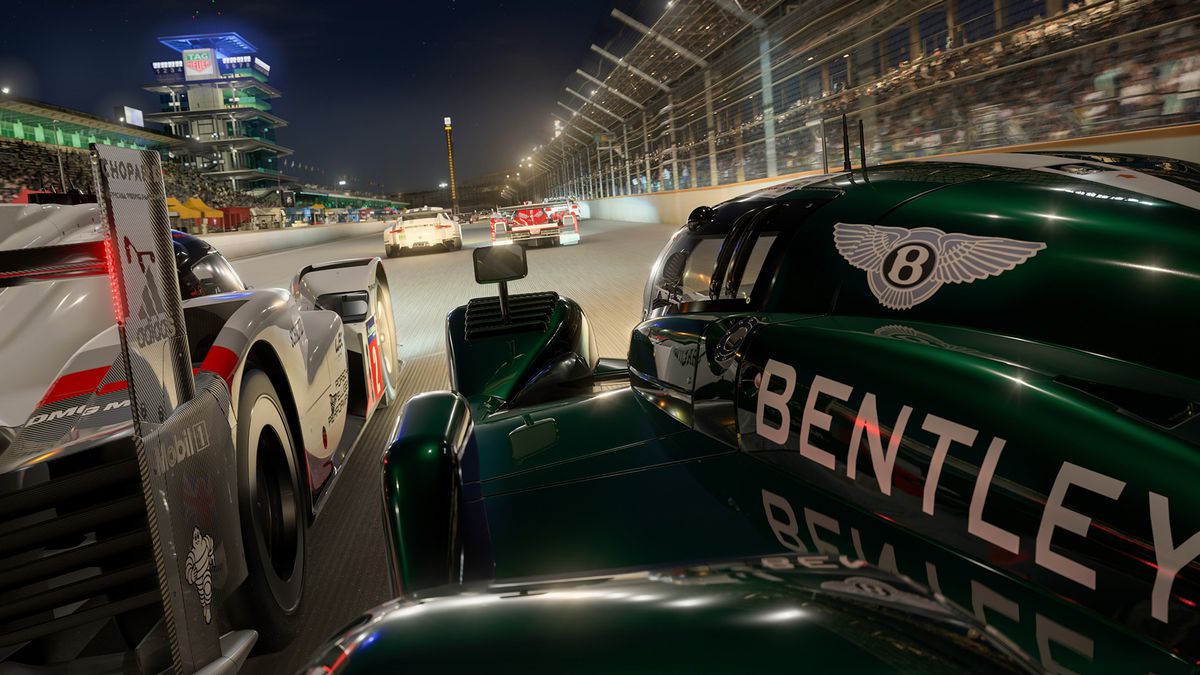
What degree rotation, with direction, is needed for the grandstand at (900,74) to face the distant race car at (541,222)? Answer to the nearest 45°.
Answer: approximately 90° to its right

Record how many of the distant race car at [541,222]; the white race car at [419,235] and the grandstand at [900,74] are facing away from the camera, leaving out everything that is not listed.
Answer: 2

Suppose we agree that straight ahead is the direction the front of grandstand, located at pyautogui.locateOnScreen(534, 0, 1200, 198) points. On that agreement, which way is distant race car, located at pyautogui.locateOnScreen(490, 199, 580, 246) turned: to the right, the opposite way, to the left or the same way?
to the right

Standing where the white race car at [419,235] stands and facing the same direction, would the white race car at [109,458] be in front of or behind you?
behind

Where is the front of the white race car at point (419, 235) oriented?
away from the camera

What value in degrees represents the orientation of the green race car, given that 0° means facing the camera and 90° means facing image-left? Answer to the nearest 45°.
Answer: approximately 135°

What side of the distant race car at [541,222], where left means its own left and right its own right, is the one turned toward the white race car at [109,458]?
back

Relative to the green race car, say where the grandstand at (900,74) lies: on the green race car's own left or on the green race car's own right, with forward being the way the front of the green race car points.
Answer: on the green race car's own right

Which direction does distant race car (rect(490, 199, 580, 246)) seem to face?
away from the camera

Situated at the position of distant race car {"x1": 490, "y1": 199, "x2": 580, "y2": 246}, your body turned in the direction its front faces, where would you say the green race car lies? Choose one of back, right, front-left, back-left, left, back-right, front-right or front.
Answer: back

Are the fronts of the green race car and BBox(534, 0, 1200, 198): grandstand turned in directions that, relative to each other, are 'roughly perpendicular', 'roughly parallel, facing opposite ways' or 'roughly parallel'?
roughly perpendicular
